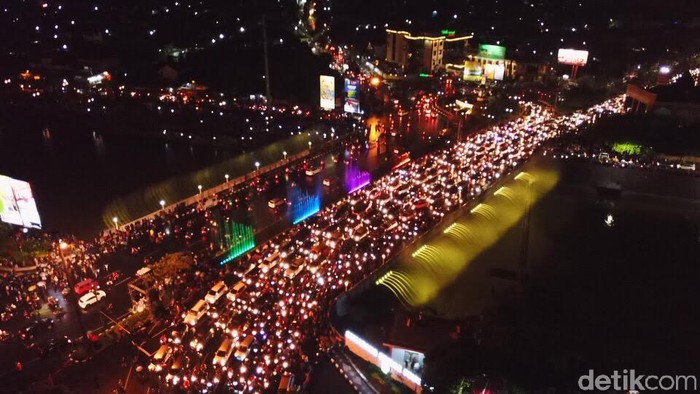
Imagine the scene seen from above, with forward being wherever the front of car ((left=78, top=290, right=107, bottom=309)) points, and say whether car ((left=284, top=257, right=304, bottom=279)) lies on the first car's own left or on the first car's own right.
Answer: on the first car's own right

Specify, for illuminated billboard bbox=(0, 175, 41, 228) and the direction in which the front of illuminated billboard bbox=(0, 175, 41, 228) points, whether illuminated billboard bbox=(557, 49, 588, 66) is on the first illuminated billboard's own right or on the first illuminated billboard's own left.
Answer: on the first illuminated billboard's own left

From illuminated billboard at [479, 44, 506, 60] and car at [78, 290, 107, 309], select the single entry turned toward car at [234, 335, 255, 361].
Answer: the illuminated billboard

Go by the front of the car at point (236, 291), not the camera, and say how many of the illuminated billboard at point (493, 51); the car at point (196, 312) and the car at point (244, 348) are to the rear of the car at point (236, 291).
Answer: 1

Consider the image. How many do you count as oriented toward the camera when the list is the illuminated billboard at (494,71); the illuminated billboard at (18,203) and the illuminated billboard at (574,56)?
3

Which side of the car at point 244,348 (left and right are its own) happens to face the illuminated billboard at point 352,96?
back

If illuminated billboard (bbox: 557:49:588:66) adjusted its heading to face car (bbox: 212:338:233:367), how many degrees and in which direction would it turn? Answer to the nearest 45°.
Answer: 0° — it already faces it

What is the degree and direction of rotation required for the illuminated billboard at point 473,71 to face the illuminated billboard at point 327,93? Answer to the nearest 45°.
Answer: approximately 45° to its right
